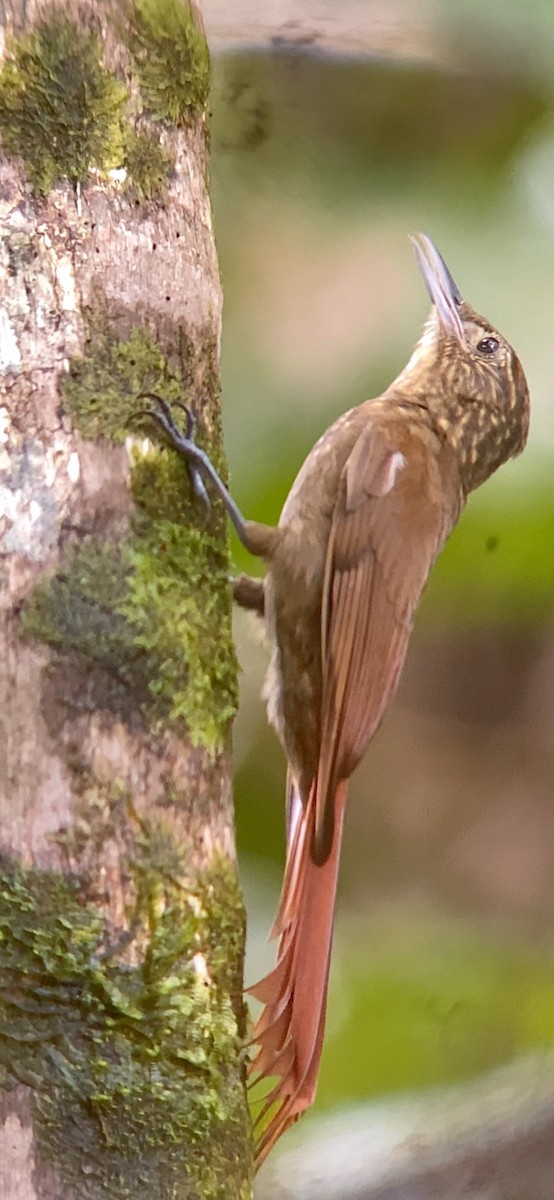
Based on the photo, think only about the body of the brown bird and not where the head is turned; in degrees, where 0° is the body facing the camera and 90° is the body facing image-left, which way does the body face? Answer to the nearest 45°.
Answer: approximately 90°
